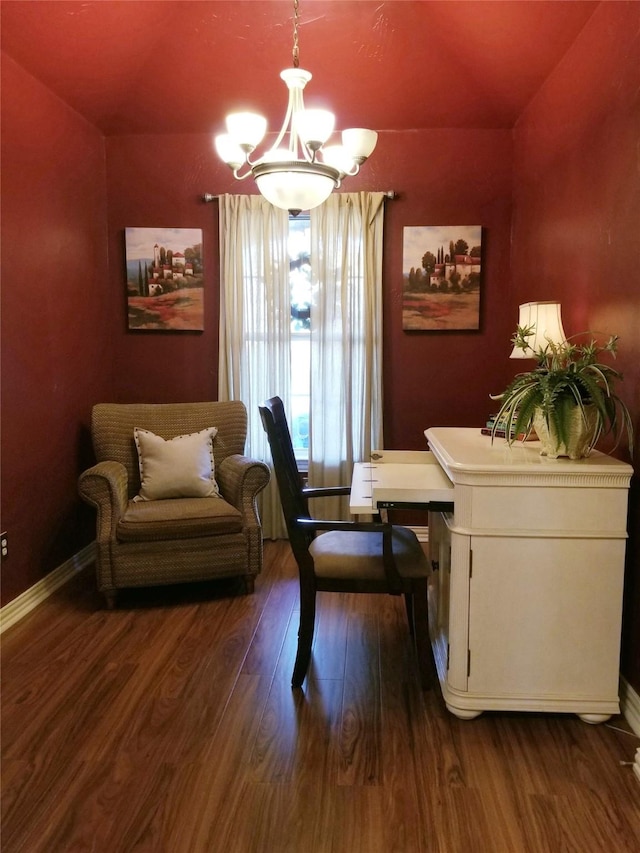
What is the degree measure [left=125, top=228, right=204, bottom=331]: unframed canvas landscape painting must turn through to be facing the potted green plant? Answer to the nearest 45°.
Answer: approximately 45° to its left

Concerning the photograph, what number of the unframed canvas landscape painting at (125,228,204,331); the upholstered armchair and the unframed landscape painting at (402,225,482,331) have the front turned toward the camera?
3

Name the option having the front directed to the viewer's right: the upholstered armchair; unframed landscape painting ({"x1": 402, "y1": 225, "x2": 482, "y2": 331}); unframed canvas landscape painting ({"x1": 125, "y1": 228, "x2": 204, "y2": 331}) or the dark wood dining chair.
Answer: the dark wood dining chair

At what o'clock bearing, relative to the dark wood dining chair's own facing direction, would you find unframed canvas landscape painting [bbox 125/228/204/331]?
The unframed canvas landscape painting is roughly at 8 o'clock from the dark wood dining chair.

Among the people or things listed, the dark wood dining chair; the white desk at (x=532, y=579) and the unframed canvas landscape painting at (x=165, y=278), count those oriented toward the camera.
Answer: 1

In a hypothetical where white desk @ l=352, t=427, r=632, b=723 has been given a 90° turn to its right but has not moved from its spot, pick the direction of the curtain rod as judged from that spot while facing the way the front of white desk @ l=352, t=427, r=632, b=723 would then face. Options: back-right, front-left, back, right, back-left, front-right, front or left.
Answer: front-left

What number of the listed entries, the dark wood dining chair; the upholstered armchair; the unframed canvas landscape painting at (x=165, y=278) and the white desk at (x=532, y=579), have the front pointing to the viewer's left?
1

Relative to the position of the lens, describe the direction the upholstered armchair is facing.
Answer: facing the viewer

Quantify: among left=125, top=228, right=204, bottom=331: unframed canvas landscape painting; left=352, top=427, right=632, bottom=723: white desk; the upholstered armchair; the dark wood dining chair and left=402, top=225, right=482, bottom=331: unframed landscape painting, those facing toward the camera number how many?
3

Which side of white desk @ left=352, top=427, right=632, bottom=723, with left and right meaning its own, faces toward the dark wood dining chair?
front

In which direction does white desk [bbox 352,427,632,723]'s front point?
to the viewer's left

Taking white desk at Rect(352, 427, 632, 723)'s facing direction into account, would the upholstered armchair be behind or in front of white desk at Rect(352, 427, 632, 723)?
in front

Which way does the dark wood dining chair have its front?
to the viewer's right
